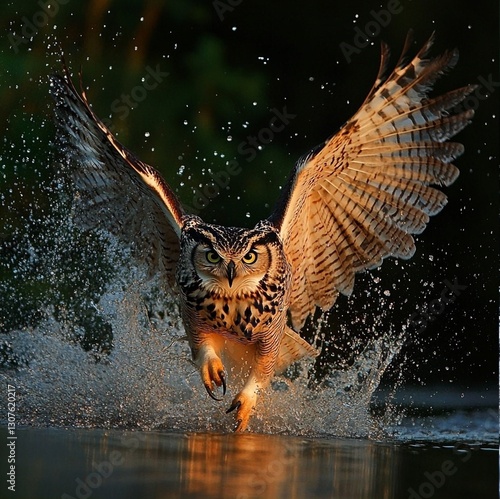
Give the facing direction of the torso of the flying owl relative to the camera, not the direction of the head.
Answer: toward the camera
